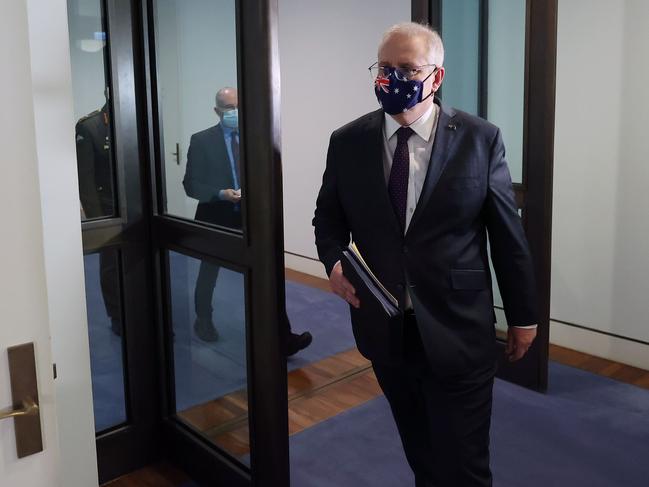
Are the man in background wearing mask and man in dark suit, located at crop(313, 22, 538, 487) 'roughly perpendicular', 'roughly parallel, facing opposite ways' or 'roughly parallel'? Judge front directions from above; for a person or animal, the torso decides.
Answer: roughly perpendicular

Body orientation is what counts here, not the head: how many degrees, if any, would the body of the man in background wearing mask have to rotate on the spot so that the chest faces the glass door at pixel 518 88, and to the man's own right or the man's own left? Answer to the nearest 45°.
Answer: approximately 90° to the man's own left

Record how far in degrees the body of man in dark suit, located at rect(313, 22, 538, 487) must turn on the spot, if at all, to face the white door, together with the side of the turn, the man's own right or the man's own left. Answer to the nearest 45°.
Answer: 0° — they already face it

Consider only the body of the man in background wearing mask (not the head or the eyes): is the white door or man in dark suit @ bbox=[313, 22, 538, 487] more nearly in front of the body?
the man in dark suit

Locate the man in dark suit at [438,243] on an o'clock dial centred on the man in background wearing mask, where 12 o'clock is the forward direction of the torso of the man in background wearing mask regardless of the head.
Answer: The man in dark suit is roughly at 12 o'clock from the man in background wearing mask.

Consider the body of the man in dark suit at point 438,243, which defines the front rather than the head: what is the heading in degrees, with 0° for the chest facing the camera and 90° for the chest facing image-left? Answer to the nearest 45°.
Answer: approximately 45°

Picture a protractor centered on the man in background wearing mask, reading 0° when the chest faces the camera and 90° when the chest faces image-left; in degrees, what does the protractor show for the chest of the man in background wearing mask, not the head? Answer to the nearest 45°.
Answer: approximately 315°
